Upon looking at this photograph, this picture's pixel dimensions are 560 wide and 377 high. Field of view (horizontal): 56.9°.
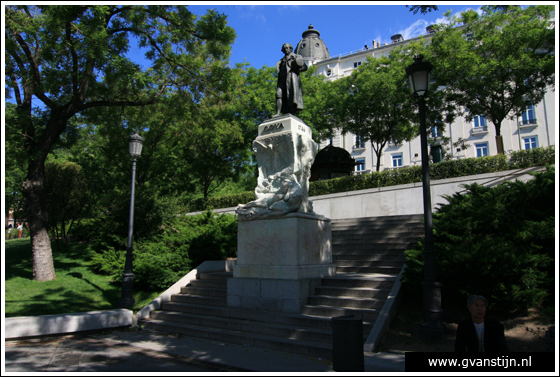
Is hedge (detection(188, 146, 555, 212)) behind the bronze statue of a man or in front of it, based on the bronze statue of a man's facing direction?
behind

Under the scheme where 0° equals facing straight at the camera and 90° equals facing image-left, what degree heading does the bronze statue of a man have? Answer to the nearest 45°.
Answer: approximately 45°

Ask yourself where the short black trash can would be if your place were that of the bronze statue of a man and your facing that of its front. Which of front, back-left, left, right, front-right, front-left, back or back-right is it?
front-left

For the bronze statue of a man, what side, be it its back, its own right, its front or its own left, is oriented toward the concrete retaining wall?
back

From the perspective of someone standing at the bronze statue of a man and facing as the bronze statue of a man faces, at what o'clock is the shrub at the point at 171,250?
The shrub is roughly at 3 o'clock from the bronze statue of a man.

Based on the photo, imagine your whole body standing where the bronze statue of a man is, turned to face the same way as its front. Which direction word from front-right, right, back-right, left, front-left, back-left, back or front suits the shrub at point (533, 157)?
back
